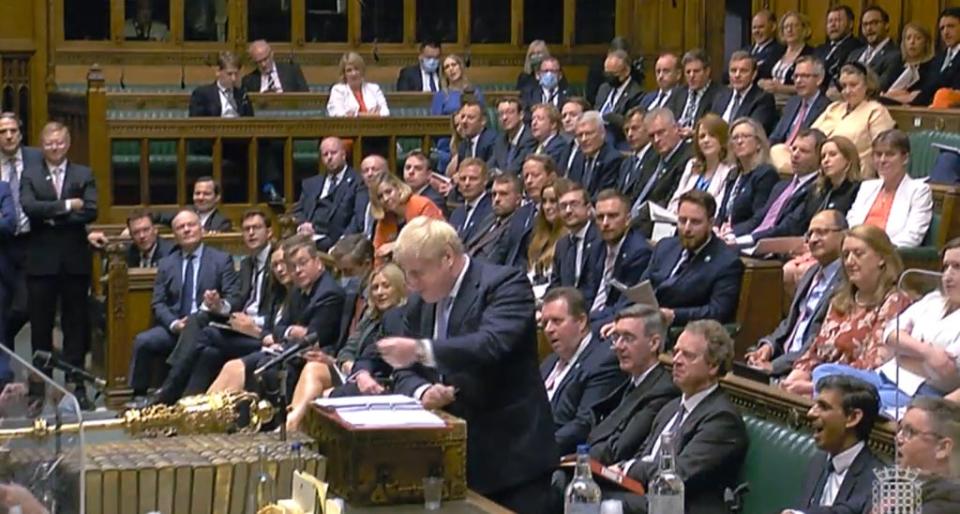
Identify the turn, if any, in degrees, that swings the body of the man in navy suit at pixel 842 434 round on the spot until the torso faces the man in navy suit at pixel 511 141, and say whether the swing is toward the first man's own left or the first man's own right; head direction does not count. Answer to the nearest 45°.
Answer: approximately 135° to the first man's own right

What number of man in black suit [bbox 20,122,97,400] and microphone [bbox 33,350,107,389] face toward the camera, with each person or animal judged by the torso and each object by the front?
1

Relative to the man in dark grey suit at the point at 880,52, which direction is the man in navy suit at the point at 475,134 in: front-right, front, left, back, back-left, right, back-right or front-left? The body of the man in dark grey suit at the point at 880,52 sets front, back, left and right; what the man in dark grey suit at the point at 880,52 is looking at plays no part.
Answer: front-right

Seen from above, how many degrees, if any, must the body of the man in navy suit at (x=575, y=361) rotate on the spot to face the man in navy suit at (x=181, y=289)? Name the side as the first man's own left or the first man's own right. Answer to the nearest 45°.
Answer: approximately 90° to the first man's own right

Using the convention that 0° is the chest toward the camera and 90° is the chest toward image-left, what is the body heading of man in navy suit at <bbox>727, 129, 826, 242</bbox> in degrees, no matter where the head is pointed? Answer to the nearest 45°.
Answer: approximately 45°

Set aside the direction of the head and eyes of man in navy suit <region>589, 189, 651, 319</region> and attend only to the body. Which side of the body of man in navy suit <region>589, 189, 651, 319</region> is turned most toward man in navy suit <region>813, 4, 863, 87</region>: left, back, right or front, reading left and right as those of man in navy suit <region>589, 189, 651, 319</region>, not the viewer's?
back

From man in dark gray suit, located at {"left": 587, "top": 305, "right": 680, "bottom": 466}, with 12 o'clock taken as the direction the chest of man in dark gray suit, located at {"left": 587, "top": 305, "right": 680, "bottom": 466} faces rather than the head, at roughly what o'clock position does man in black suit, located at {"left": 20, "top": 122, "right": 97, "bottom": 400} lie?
man in black suit, located at {"left": 20, "top": 122, "right": 97, "bottom": 400} is roughly at 3 o'clock from man in dark gray suit, located at {"left": 587, "top": 305, "right": 680, "bottom": 466}.

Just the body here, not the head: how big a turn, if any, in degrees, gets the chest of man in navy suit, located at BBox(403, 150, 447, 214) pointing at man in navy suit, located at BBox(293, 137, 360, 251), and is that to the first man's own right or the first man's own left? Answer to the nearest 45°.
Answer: approximately 90° to the first man's own right

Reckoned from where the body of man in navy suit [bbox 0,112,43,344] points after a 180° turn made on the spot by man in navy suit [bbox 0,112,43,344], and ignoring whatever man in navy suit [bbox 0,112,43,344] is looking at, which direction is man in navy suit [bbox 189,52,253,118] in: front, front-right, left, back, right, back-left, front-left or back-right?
front-right
